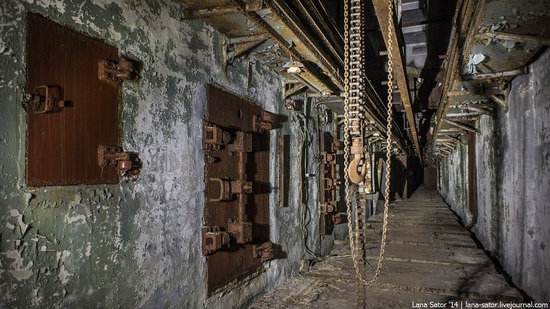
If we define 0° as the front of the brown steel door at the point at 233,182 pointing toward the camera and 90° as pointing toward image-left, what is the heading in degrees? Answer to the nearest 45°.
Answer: approximately 315°

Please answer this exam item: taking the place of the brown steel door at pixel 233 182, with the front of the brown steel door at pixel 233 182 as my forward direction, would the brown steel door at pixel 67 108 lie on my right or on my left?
on my right

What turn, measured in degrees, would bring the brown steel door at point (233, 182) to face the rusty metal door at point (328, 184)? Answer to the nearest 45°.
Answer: approximately 90° to its left
